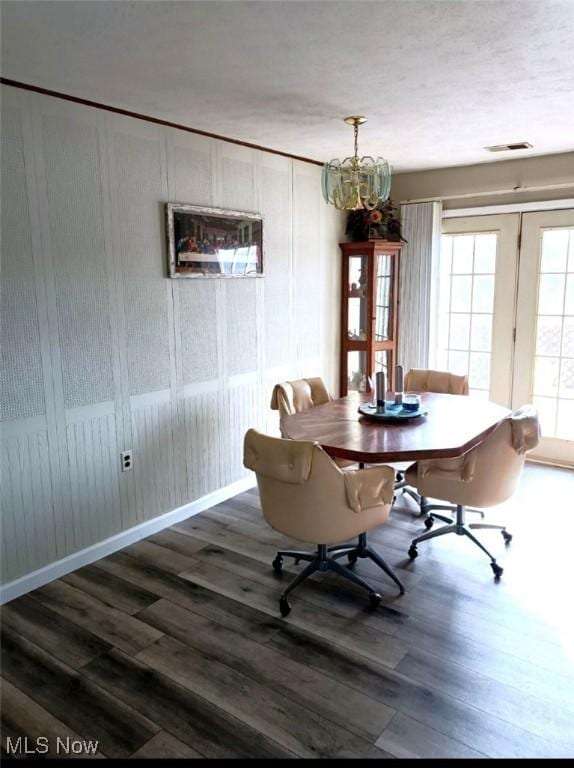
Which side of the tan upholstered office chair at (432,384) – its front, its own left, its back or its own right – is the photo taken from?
front

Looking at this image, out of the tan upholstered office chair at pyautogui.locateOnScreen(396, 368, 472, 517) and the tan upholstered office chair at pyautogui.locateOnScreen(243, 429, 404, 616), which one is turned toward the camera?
the tan upholstered office chair at pyautogui.locateOnScreen(396, 368, 472, 517)

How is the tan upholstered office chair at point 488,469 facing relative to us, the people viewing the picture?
facing to the left of the viewer

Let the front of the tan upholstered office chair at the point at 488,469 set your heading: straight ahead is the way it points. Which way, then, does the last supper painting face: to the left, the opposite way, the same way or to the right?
the opposite way

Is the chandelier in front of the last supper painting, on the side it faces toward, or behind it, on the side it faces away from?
in front

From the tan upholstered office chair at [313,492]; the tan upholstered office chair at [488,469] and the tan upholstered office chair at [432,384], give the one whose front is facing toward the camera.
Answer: the tan upholstered office chair at [432,384]

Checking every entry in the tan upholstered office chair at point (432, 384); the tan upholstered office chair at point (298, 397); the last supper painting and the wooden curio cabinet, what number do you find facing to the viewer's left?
0

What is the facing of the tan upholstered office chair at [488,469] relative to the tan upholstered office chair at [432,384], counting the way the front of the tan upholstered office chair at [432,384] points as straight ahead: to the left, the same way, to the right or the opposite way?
to the right

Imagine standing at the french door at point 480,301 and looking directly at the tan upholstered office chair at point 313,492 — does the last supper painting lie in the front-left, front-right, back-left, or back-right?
front-right

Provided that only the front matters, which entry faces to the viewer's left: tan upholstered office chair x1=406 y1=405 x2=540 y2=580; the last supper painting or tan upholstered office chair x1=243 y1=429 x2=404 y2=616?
tan upholstered office chair x1=406 y1=405 x2=540 y2=580

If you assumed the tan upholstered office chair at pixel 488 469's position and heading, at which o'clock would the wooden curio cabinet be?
The wooden curio cabinet is roughly at 2 o'clock from the tan upholstered office chair.

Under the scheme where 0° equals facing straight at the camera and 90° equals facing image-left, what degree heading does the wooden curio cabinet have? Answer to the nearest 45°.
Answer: approximately 315°

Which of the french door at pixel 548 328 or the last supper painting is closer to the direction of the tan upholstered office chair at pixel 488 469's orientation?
the last supper painting

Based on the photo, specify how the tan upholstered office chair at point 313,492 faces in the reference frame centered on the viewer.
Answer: facing away from the viewer and to the right of the viewer

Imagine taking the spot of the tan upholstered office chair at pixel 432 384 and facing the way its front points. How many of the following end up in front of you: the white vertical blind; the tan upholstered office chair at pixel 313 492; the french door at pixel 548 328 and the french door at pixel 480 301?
1
